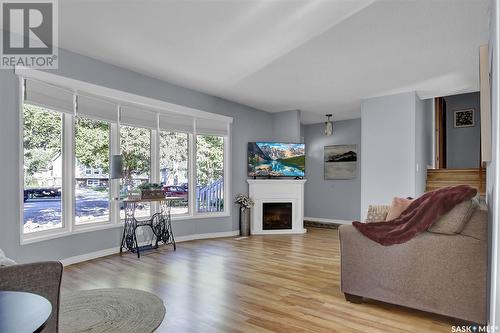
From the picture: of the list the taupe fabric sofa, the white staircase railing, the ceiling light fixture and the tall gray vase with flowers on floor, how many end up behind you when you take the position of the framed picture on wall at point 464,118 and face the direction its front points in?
0

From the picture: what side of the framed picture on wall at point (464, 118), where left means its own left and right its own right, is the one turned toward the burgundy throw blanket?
front

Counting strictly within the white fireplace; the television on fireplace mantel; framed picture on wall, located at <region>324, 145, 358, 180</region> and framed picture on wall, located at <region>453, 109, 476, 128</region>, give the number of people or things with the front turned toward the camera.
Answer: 4

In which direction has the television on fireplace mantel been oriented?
toward the camera

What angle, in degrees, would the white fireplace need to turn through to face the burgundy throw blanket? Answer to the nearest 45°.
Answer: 0° — it already faces it

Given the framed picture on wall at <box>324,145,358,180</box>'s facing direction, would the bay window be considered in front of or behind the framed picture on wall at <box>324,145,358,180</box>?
in front

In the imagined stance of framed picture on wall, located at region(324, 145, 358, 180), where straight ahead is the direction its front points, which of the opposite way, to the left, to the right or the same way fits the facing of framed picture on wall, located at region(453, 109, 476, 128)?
the same way

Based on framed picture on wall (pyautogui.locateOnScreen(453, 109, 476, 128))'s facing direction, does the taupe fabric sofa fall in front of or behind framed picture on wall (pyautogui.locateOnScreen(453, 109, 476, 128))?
in front

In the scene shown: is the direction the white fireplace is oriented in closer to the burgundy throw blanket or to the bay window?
the burgundy throw blanket

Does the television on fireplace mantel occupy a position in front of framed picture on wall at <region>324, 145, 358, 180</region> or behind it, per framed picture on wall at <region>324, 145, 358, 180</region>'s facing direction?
in front

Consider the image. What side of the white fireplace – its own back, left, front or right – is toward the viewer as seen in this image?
front

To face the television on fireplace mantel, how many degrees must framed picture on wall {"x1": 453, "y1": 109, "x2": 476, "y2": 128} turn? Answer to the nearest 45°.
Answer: approximately 45° to its right

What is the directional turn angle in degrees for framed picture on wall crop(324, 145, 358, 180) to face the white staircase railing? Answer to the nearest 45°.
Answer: approximately 45° to its right

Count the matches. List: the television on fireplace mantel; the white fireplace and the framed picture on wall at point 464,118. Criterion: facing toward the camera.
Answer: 3

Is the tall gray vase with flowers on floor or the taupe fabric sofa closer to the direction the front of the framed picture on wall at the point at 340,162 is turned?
the taupe fabric sofa

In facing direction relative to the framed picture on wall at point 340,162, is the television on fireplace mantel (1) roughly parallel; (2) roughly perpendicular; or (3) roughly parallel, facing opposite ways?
roughly parallel

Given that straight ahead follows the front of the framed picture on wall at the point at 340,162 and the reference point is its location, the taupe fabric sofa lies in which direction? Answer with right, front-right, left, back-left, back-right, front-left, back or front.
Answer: front
